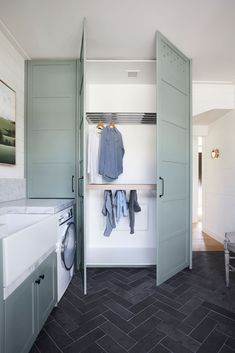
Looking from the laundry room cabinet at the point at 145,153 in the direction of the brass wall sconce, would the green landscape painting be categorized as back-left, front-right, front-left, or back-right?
back-left

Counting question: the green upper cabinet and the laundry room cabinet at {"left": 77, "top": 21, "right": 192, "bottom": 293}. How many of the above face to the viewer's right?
0

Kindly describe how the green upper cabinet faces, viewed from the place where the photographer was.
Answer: facing the viewer

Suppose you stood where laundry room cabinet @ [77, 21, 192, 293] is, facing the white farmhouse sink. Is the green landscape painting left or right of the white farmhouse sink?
right

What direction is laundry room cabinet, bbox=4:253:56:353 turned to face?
to the viewer's right

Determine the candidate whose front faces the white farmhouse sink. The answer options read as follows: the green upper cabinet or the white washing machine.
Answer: the green upper cabinet

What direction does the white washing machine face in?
to the viewer's right

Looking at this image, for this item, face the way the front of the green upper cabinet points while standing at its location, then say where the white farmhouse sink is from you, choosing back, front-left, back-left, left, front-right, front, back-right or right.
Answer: front

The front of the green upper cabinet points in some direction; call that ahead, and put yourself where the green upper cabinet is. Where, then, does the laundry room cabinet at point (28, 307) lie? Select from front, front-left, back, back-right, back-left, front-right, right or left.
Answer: front

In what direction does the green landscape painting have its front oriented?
to the viewer's right

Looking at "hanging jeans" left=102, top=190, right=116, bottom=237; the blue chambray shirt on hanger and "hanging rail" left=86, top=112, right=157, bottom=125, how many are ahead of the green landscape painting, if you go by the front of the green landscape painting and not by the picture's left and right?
3

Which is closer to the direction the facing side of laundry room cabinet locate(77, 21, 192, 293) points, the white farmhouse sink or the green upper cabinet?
the white farmhouse sink
